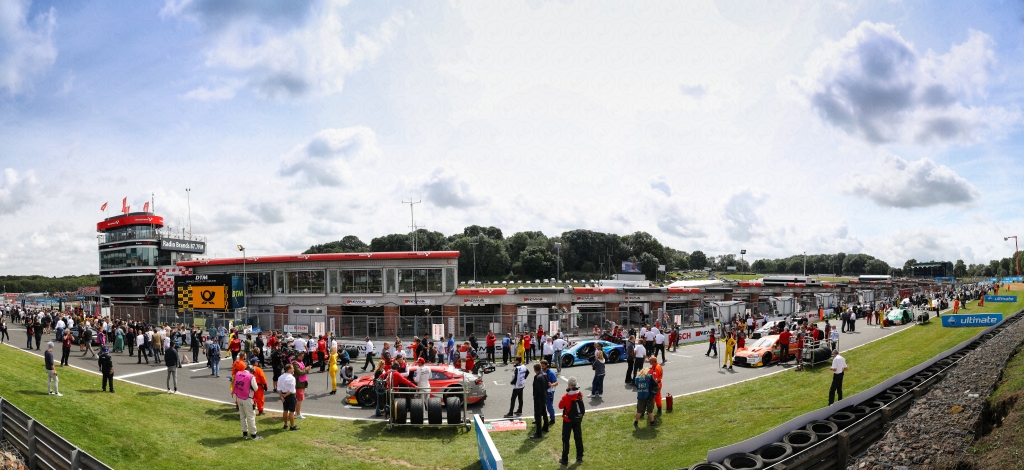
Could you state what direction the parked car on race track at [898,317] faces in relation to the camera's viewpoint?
facing the viewer and to the left of the viewer

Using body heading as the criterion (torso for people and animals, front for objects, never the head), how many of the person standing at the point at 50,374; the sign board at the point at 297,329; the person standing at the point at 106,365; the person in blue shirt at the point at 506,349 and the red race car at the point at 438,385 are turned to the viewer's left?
1

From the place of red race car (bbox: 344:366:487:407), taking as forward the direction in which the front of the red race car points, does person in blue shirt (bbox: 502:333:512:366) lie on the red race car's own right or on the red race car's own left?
on the red race car's own right

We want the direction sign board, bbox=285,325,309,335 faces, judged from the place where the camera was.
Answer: facing the viewer

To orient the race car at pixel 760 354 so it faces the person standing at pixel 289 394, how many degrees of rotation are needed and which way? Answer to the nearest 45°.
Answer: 0° — it already faces them

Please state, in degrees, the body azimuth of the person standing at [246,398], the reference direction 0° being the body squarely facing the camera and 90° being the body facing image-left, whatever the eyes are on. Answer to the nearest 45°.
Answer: approximately 225°

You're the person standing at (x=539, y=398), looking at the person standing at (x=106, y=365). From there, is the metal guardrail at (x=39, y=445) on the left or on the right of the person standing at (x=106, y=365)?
left

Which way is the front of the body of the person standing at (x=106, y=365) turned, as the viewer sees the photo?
away from the camera

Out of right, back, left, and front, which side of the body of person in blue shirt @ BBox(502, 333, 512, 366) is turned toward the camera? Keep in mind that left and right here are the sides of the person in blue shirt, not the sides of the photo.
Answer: back

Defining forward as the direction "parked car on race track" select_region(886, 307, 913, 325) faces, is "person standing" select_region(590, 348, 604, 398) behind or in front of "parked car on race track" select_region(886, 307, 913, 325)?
in front

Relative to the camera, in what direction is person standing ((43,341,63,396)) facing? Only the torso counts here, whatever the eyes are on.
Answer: to the viewer's right

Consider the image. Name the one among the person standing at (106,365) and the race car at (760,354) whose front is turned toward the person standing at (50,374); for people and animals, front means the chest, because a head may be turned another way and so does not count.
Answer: the race car

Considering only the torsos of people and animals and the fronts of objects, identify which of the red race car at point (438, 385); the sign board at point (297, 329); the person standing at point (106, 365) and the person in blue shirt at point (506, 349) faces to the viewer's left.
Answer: the red race car

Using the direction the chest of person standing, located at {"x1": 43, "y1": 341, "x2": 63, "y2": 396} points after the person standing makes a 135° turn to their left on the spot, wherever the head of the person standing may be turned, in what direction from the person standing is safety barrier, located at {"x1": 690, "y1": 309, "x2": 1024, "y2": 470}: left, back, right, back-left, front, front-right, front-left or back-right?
back

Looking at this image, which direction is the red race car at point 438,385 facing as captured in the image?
to the viewer's left
